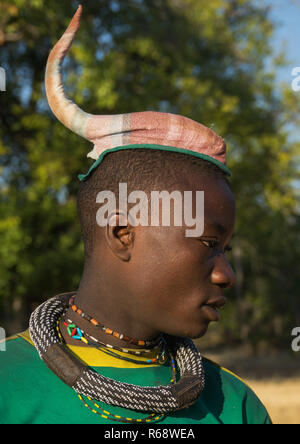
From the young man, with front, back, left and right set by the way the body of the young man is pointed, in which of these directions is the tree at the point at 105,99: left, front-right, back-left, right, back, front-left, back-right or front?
back-left

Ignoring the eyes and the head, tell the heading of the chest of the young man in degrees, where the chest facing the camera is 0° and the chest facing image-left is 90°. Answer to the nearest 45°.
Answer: approximately 315°

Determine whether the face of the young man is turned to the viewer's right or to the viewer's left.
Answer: to the viewer's right
